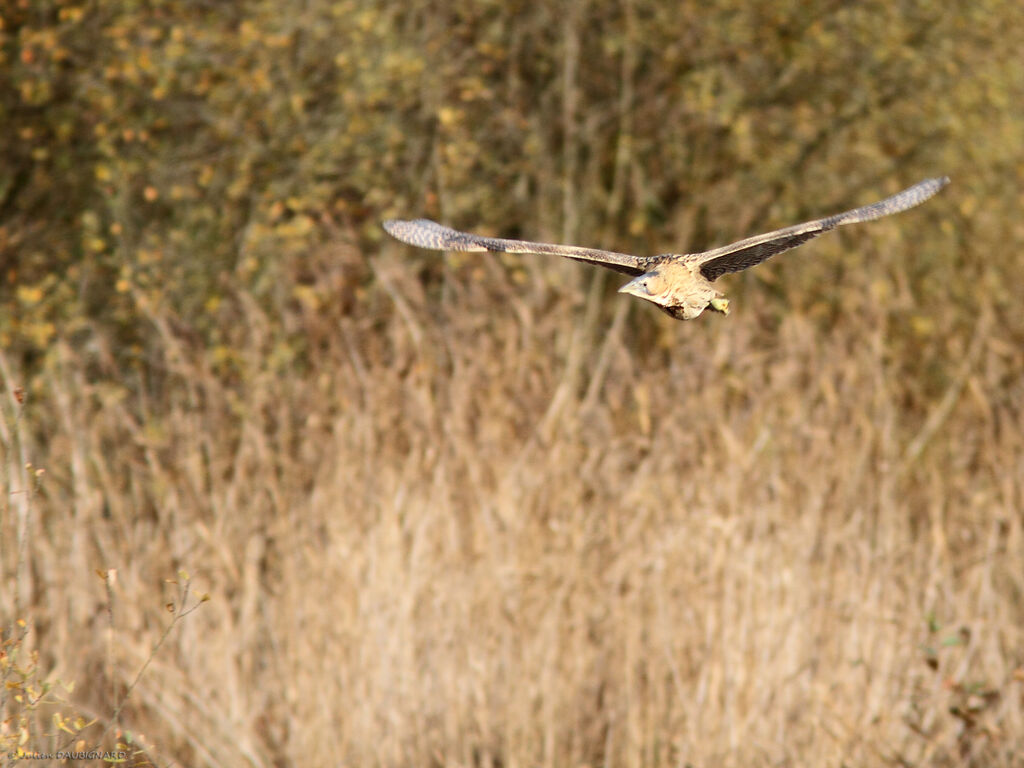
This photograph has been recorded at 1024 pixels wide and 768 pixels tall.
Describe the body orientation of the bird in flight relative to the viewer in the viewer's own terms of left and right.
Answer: facing the viewer and to the left of the viewer
